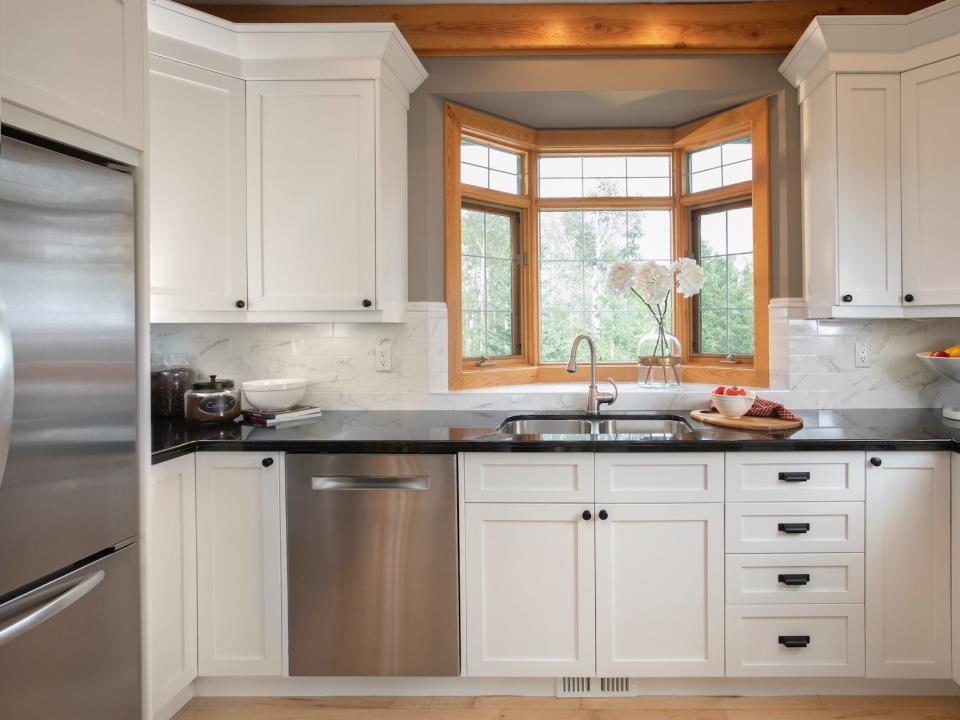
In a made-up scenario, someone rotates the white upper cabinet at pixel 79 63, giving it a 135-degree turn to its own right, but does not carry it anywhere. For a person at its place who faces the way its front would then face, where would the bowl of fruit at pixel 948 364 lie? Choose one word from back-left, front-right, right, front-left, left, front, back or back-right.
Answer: back

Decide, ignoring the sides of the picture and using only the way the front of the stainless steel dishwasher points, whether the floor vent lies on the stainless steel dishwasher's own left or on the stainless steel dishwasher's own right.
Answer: on the stainless steel dishwasher's own left

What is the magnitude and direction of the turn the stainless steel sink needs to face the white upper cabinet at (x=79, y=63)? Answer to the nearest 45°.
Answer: approximately 45° to its right

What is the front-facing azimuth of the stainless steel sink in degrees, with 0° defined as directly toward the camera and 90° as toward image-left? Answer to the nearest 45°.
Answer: approximately 0°

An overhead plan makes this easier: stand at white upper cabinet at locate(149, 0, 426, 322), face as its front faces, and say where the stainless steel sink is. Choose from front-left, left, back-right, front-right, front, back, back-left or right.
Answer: left

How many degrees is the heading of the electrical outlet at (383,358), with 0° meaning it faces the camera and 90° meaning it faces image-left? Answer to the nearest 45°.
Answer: approximately 0°

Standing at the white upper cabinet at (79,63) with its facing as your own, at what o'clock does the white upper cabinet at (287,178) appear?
the white upper cabinet at (287,178) is roughly at 9 o'clock from the white upper cabinet at (79,63).

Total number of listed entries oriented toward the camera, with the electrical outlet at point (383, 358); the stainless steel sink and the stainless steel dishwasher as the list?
3

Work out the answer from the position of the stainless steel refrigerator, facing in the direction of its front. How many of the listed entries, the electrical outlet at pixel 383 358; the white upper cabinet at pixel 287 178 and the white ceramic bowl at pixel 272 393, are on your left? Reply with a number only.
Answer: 3
